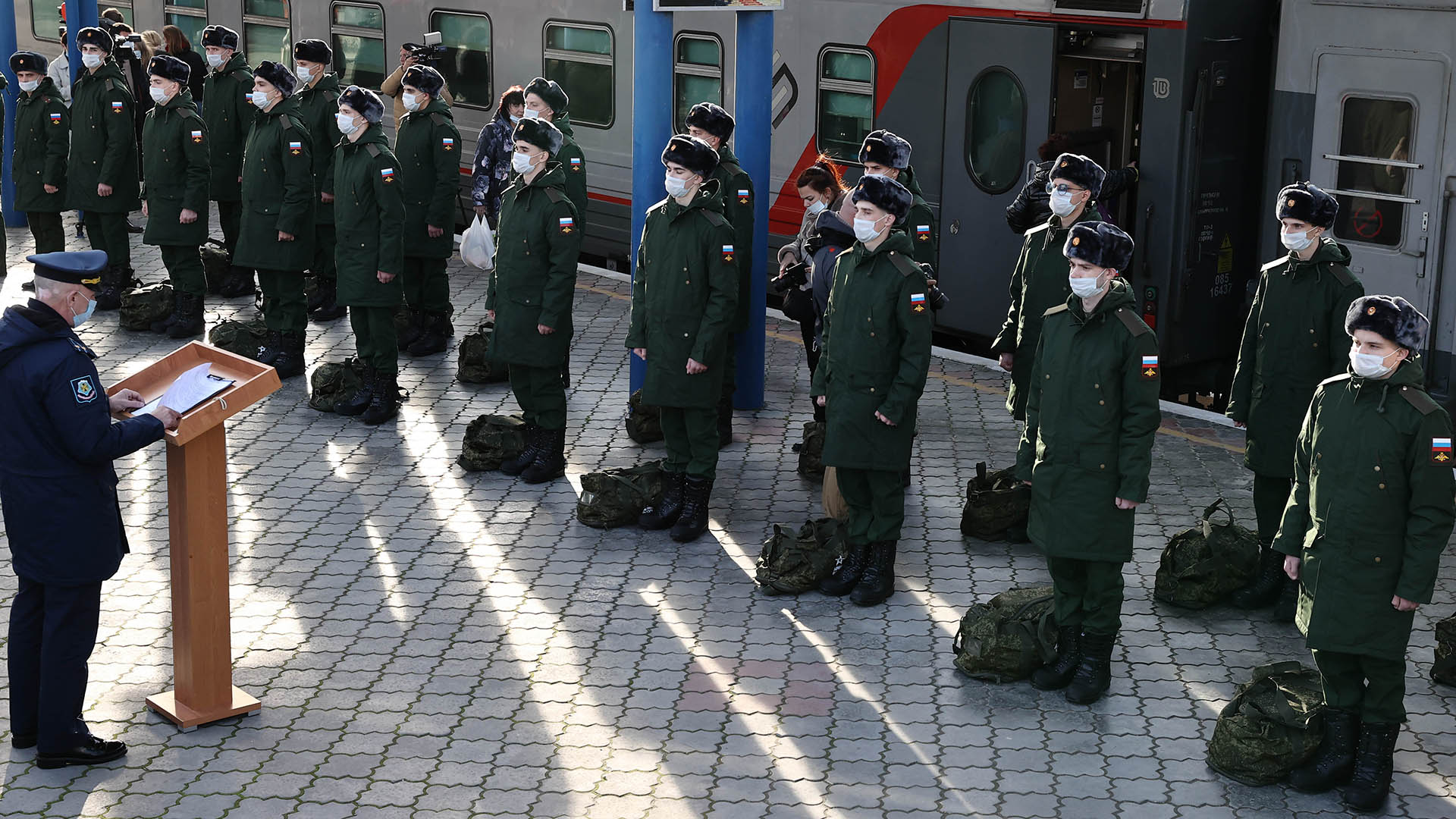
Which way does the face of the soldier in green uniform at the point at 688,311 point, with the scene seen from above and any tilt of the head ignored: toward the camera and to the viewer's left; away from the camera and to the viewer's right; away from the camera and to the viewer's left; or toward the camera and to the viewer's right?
toward the camera and to the viewer's left

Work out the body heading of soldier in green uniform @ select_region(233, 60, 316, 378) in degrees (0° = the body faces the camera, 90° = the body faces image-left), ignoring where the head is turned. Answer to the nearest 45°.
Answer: approximately 45°

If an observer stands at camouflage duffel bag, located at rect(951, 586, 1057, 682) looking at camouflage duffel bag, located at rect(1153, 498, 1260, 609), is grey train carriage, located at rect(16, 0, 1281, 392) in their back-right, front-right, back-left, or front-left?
front-left

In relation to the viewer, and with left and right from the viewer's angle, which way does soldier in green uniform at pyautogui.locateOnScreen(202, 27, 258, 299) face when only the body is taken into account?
facing the viewer and to the left of the viewer

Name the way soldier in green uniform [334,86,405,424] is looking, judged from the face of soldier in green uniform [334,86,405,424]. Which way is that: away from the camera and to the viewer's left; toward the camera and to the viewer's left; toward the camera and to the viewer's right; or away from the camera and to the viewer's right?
toward the camera and to the viewer's left

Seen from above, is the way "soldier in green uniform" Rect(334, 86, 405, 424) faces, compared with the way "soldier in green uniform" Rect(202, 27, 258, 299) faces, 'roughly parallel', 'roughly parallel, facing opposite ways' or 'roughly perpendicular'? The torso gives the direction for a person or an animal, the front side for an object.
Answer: roughly parallel

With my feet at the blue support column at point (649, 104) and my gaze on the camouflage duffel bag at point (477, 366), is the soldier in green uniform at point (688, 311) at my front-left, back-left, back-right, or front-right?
back-left

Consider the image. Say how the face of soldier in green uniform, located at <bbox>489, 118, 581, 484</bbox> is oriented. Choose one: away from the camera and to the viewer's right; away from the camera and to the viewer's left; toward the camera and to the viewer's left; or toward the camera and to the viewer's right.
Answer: toward the camera and to the viewer's left

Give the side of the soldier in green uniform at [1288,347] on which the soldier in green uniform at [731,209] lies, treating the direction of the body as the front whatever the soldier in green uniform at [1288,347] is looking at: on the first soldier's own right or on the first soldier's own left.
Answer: on the first soldier's own right

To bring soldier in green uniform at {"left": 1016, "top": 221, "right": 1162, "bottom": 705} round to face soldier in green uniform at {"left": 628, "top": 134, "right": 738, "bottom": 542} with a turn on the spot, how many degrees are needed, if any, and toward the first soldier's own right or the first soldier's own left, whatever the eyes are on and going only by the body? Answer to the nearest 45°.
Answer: approximately 90° to the first soldier's own right

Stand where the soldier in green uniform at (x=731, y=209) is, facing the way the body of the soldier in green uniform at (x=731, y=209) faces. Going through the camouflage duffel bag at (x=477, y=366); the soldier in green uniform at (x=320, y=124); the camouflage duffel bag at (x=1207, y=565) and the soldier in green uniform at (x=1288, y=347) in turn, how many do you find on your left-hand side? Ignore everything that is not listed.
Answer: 2

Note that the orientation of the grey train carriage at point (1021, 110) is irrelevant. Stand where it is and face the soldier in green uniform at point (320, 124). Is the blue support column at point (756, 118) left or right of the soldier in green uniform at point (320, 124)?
left

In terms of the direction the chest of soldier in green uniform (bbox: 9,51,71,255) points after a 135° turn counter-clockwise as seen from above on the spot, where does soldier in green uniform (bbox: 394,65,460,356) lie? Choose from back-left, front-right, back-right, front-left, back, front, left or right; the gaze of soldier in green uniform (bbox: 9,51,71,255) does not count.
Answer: front-right

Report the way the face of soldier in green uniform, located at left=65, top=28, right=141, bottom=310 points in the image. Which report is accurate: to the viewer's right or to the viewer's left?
to the viewer's left

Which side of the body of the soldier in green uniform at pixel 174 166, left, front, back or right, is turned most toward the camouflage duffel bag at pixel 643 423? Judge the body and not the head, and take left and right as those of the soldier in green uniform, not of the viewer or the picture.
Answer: left

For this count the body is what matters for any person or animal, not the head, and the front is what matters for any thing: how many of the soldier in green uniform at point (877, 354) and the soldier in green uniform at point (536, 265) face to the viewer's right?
0
